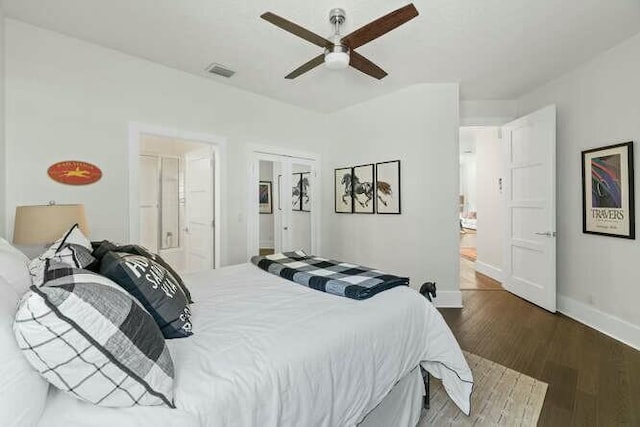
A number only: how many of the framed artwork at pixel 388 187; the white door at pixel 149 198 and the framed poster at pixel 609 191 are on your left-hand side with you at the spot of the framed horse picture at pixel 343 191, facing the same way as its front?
2

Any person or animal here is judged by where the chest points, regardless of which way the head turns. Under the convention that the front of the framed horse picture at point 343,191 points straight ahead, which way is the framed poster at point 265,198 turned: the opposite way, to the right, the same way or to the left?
the same way

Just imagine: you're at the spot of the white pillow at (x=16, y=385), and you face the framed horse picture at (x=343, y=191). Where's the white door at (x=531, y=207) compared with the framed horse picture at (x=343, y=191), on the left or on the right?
right

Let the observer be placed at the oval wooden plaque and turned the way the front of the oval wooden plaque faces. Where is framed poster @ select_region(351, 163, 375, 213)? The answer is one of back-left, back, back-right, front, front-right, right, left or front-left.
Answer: left

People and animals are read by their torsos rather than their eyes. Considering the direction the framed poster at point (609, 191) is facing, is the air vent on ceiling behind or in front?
in front

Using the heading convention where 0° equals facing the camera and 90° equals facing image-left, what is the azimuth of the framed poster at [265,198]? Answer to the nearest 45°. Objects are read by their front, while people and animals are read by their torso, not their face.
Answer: approximately 45°

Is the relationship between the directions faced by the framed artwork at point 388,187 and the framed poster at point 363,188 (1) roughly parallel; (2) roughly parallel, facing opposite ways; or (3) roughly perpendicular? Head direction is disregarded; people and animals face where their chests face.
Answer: roughly parallel

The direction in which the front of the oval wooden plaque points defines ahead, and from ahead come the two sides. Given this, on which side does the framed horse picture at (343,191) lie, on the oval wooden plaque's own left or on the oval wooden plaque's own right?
on the oval wooden plaque's own left

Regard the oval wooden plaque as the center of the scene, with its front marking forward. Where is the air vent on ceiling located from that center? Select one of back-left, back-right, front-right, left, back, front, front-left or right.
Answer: left

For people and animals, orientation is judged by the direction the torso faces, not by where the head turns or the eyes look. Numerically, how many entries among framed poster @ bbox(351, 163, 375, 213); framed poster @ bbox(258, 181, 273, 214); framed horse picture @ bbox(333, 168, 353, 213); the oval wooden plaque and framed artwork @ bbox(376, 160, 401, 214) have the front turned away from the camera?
0

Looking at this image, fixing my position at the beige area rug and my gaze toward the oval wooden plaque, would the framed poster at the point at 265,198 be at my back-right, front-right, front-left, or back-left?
front-right

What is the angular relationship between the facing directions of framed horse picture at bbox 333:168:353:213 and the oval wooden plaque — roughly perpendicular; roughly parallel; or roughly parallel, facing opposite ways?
roughly perpendicular

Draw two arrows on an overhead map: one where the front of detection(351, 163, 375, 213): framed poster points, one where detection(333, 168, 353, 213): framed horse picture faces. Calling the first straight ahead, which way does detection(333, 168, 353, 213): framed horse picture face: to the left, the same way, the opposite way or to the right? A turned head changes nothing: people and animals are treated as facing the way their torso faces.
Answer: the same way

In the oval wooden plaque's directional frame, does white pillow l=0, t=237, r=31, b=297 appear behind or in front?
in front
